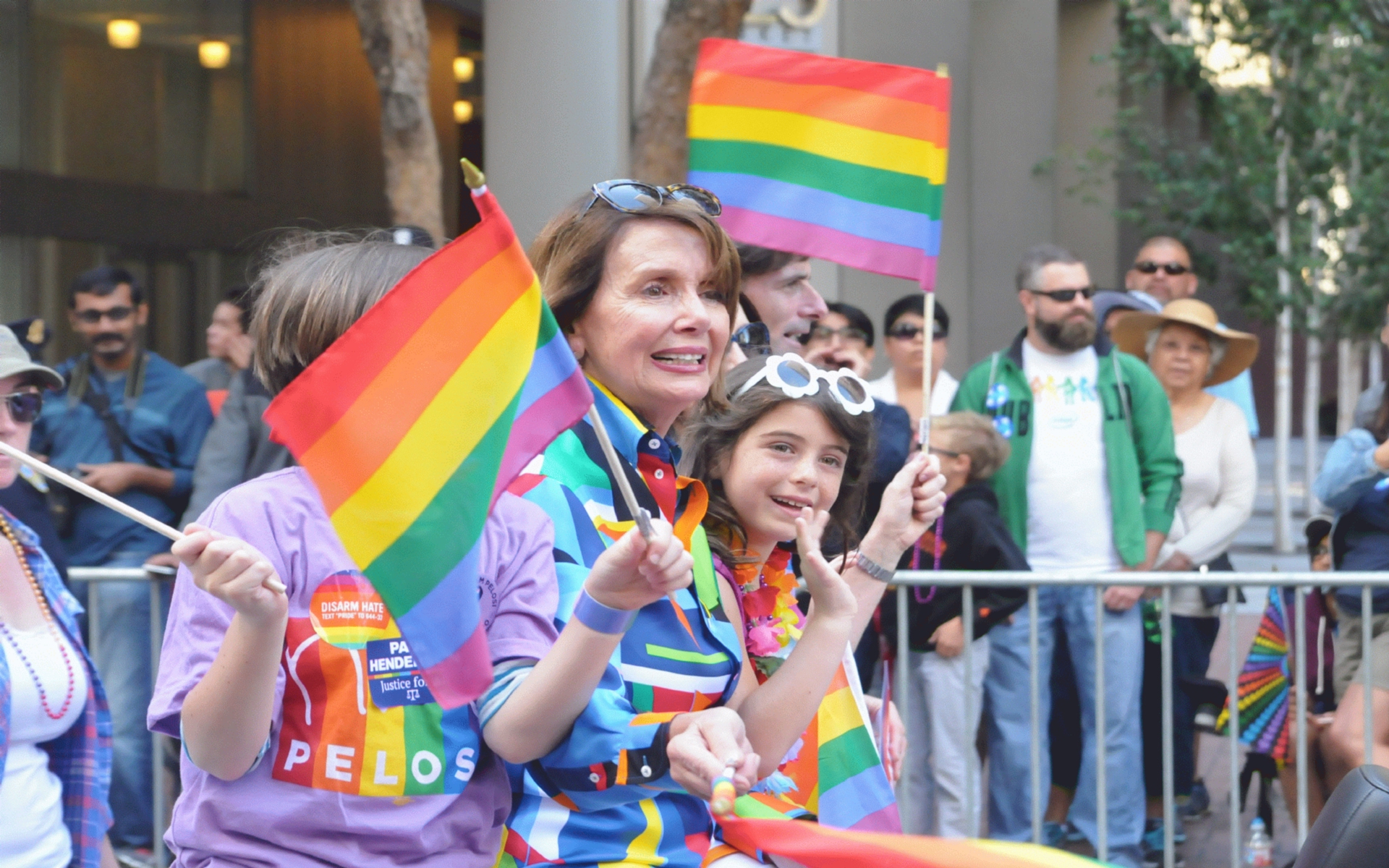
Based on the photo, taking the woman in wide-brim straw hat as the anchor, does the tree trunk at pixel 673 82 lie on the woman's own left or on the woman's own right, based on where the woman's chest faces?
on the woman's own right

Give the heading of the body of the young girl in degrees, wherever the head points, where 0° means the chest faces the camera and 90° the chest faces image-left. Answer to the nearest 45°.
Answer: approximately 315°

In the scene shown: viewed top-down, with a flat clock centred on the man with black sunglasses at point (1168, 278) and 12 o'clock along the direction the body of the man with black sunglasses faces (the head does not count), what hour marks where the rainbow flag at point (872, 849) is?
The rainbow flag is roughly at 12 o'clock from the man with black sunglasses.

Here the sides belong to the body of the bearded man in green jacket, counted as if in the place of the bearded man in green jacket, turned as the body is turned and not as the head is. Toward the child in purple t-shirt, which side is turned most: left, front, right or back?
front

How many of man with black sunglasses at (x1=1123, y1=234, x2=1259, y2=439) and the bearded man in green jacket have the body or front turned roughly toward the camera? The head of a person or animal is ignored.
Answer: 2

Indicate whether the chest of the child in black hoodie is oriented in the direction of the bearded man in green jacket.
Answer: no

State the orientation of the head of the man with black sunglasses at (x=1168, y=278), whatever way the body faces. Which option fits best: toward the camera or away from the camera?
toward the camera

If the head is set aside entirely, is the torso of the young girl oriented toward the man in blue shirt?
no

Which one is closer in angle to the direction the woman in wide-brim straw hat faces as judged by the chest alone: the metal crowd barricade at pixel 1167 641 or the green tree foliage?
the metal crowd barricade

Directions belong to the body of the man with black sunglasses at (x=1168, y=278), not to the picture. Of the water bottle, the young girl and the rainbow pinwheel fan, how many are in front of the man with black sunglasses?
3

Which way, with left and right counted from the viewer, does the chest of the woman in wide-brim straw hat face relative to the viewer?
facing the viewer and to the left of the viewer

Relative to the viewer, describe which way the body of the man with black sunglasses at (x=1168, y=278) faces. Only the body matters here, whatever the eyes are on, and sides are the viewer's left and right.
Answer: facing the viewer

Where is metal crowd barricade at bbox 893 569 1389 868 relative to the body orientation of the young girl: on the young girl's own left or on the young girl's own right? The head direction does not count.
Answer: on the young girl's own left

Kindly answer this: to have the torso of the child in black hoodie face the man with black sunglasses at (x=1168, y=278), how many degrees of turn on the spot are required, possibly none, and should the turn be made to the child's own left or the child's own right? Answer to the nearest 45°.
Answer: approximately 135° to the child's own right

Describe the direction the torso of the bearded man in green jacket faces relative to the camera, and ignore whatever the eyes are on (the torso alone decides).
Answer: toward the camera

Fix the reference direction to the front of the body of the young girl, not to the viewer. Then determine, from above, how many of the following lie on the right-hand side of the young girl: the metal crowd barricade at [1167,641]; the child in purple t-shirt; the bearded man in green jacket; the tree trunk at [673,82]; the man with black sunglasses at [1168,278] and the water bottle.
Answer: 1
